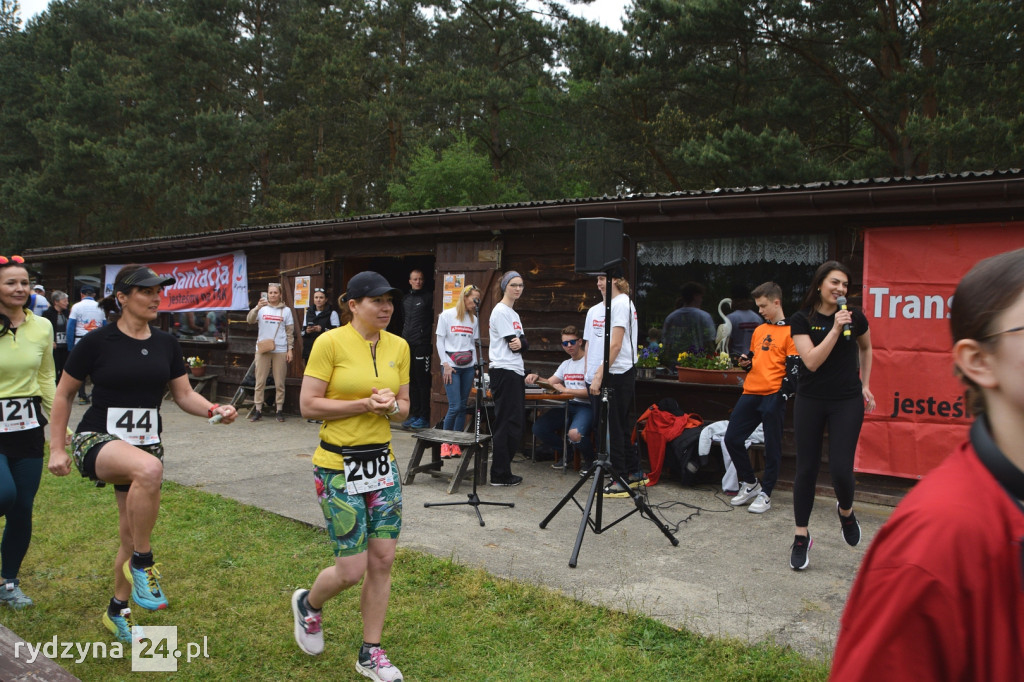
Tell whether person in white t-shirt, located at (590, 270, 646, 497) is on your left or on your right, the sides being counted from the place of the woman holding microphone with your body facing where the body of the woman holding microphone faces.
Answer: on your right

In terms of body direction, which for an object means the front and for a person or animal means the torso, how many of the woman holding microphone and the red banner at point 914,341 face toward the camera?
2

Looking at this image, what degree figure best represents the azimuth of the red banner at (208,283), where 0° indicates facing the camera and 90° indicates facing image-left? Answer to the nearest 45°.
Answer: approximately 45°

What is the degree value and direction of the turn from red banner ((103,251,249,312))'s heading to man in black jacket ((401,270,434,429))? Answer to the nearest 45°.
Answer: approximately 90° to its left

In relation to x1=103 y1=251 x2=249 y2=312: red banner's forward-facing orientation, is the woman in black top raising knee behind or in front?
in front

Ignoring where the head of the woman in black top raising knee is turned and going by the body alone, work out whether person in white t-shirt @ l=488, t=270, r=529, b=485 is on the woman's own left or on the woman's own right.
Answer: on the woman's own left

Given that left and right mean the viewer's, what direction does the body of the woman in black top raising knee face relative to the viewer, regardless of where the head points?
facing the viewer and to the right of the viewer

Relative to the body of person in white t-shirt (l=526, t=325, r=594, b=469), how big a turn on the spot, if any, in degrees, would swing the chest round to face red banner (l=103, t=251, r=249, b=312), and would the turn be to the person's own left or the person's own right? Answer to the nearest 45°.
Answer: approximately 90° to the person's own right

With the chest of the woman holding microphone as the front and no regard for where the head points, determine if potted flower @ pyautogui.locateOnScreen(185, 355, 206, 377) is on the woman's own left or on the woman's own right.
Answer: on the woman's own right

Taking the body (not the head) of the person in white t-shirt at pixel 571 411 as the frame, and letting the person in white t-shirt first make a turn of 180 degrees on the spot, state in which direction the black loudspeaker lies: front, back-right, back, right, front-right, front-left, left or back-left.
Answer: back-right

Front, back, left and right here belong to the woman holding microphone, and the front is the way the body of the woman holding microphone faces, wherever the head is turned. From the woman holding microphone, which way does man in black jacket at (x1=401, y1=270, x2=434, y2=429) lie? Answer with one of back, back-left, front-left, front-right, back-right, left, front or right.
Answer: back-right

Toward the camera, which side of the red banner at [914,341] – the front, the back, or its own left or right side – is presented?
front
